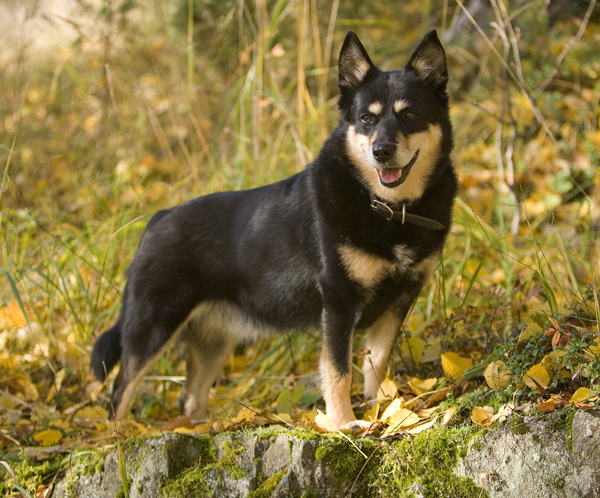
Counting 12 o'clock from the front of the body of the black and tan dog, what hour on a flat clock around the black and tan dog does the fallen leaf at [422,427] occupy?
The fallen leaf is roughly at 1 o'clock from the black and tan dog.

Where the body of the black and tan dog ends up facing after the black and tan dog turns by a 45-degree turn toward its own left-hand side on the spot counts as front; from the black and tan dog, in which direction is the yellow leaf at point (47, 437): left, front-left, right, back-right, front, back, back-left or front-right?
back

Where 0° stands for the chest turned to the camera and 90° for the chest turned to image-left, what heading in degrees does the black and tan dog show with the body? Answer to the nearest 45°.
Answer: approximately 315°

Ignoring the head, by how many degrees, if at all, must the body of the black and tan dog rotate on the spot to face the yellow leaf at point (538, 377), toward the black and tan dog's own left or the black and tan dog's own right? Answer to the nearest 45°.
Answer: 0° — it already faces it

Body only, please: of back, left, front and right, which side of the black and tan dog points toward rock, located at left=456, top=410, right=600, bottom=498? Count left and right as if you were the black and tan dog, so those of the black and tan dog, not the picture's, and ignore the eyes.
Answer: front

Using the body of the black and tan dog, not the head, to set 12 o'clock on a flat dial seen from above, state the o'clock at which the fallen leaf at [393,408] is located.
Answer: The fallen leaf is roughly at 1 o'clock from the black and tan dog.

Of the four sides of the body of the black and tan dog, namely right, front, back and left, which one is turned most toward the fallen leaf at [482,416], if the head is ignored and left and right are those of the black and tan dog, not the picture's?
front

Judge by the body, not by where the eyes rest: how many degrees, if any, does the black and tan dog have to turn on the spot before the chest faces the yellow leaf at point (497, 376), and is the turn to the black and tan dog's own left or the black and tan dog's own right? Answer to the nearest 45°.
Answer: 0° — it already faces it
